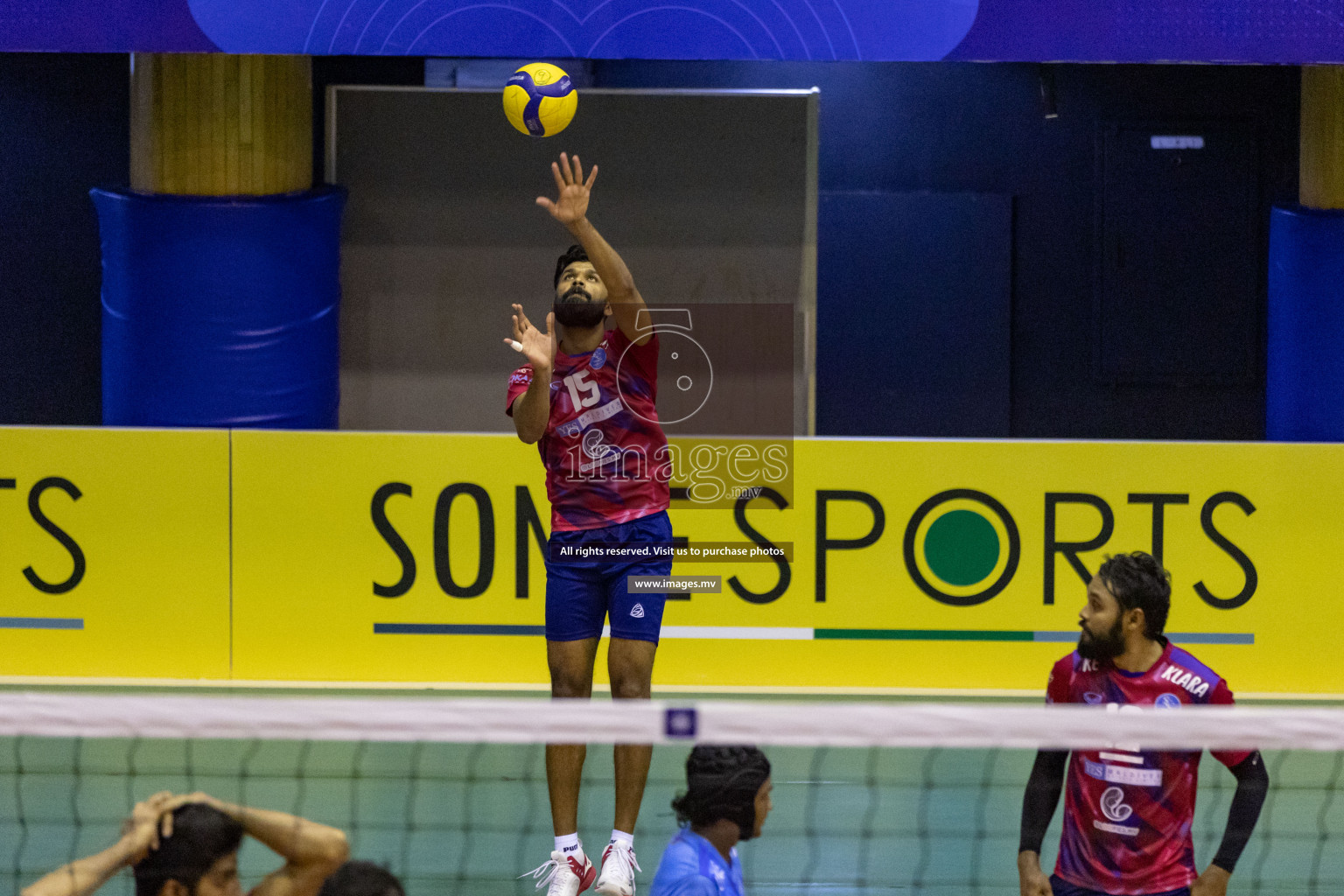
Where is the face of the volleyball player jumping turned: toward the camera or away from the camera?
toward the camera

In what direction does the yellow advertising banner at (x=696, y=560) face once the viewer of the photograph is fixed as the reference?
facing the viewer

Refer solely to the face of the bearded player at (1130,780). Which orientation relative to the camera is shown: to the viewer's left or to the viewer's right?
to the viewer's left

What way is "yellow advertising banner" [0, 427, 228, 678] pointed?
toward the camera

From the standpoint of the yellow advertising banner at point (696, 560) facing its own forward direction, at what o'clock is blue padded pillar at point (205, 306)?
The blue padded pillar is roughly at 3 o'clock from the yellow advertising banner.

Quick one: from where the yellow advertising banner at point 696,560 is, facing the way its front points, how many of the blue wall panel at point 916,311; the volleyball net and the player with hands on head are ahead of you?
2

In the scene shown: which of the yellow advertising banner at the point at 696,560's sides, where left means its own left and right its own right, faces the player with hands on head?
front

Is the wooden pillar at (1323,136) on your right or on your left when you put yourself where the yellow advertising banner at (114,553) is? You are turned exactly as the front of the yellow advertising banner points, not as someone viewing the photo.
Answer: on your left

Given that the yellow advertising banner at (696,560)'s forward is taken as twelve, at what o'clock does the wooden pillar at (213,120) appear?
The wooden pillar is roughly at 5 o'clock from the yellow advertising banner.

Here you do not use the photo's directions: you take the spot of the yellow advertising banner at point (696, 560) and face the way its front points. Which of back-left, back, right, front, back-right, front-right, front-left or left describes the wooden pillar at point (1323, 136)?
left

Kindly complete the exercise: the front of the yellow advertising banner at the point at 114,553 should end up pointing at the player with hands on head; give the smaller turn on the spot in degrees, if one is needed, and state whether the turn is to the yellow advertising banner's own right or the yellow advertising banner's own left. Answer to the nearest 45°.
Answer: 0° — it already faces them

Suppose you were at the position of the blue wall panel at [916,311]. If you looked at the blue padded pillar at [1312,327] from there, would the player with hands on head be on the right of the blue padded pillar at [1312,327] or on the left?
right

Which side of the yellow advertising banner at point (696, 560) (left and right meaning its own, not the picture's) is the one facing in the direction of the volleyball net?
front
